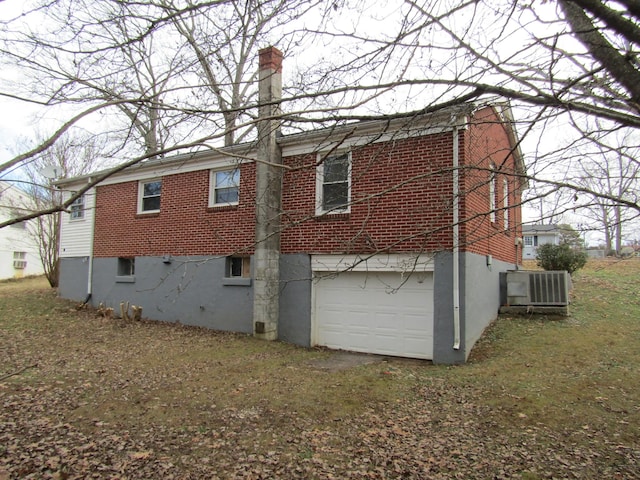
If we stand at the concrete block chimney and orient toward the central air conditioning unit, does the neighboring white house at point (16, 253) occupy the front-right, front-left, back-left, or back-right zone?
back-left

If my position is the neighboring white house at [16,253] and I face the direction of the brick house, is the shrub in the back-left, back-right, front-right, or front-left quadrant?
front-left

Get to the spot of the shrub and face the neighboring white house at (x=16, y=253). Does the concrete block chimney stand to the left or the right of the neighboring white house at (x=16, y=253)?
left

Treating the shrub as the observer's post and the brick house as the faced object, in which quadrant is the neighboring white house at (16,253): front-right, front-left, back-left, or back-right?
front-right

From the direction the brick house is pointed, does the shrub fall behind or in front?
in front

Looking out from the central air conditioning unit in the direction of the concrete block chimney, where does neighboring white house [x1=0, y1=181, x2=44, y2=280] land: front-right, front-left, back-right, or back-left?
front-right
